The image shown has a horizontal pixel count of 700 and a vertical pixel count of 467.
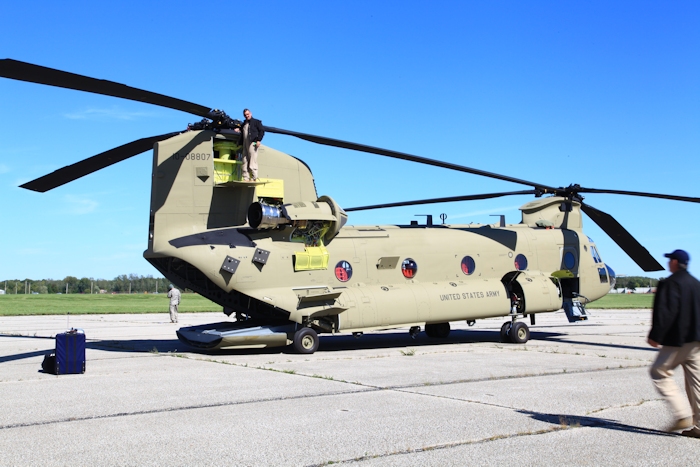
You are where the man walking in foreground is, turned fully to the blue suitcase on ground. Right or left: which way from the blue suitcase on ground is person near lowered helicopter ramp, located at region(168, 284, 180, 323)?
right

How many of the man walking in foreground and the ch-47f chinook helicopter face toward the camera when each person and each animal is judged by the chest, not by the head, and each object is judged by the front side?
0

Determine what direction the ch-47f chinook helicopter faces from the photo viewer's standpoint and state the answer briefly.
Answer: facing away from the viewer and to the right of the viewer

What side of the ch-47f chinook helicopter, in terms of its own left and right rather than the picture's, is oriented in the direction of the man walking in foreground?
right

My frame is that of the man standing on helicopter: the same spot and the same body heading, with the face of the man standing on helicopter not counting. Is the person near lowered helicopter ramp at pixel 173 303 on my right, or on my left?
on my right

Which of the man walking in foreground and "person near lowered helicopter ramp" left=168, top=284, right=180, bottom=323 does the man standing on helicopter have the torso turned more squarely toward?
the man walking in foreground

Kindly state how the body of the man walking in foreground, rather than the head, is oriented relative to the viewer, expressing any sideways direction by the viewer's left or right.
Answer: facing away from the viewer and to the left of the viewer

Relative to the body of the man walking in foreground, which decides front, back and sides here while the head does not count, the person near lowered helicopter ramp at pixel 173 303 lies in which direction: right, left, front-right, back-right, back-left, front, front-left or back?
front

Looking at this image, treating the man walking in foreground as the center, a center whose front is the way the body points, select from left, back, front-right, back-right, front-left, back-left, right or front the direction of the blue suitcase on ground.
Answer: front-left

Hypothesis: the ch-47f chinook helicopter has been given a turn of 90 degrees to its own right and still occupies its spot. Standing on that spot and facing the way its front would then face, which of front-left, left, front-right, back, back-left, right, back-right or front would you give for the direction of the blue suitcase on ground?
right
